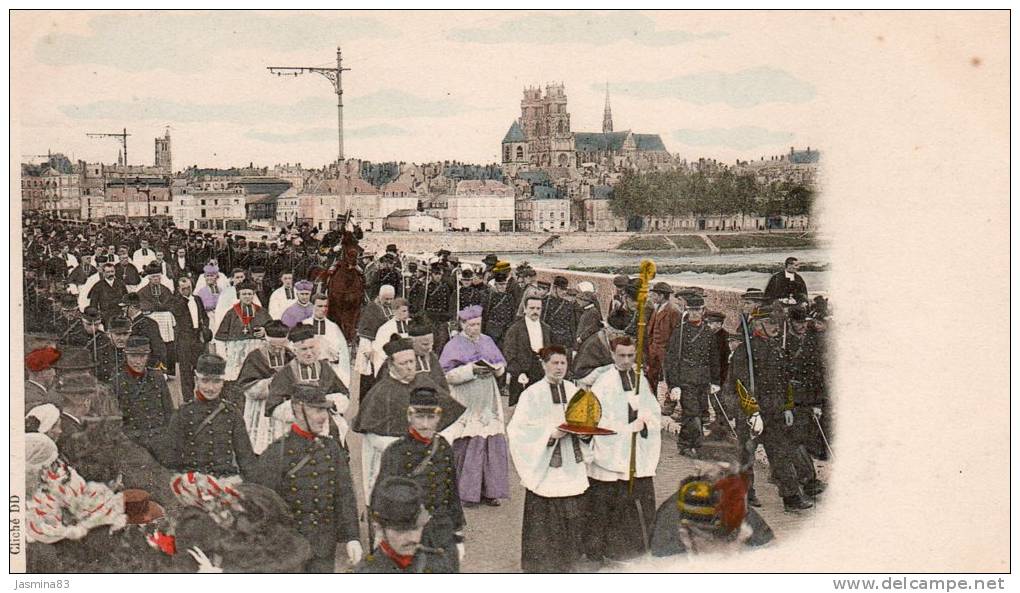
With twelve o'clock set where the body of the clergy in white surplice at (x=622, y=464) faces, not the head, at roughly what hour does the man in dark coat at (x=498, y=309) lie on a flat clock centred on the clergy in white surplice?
The man in dark coat is roughly at 5 o'clock from the clergy in white surplice.

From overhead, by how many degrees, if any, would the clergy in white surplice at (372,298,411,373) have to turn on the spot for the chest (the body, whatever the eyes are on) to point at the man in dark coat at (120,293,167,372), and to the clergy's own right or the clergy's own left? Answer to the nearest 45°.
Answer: approximately 135° to the clergy's own right

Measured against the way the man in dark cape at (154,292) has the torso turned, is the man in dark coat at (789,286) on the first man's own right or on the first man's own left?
on the first man's own left

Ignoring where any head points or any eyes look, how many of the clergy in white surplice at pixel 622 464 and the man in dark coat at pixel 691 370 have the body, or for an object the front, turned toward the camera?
2

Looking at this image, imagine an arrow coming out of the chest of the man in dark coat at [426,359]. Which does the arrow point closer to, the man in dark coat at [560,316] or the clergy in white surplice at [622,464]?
the clergy in white surplice

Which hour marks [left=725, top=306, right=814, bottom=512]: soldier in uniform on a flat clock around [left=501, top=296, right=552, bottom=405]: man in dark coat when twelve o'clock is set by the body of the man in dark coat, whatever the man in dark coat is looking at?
The soldier in uniform is roughly at 11 o'clock from the man in dark coat.

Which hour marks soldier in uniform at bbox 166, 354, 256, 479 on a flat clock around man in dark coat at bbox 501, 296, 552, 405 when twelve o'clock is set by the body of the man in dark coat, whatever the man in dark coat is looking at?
The soldier in uniform is roughly at 3 o'clock from the man in dark coat.

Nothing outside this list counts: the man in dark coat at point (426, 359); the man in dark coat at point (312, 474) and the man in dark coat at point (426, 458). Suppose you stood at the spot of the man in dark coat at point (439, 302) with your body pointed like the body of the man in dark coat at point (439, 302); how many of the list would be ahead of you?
3

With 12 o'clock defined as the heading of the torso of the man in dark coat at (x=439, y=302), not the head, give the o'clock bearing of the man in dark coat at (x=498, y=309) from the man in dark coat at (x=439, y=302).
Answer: the man in dark coat at (x=498, y=309) is roughly at 10 o'clock from the man in dark coat at (x=439, y=302).
